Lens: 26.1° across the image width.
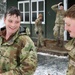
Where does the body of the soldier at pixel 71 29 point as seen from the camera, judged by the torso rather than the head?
to the viewer's left

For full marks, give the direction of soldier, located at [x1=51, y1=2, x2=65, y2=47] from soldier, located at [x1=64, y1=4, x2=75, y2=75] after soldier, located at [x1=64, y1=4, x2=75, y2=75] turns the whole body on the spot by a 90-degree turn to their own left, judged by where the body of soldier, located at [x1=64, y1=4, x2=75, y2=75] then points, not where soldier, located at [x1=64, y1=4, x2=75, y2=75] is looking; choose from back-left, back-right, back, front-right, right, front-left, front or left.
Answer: back

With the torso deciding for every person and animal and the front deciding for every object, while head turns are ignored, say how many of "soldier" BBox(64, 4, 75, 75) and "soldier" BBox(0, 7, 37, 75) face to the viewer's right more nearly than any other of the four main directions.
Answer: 0

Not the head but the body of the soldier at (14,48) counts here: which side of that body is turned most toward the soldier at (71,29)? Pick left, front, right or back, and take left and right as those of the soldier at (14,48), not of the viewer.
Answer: left

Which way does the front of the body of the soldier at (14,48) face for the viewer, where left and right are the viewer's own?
facing the viewer and to the left of the viewer
